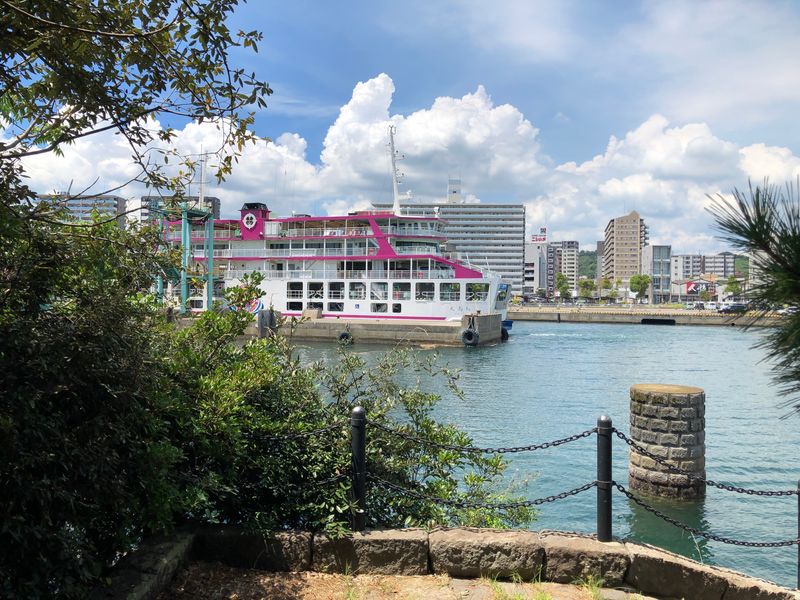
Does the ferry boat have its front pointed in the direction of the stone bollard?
no

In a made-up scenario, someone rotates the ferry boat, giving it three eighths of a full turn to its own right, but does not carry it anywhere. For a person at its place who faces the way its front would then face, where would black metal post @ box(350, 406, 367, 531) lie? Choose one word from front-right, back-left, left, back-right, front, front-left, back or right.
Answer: front-left

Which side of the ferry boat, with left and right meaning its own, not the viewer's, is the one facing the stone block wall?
right

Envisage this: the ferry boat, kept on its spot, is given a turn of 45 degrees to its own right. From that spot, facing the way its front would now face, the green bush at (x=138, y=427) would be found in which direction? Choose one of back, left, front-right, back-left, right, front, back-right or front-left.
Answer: front-right

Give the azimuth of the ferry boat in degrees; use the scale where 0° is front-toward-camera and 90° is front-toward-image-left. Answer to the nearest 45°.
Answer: approximately 270°
